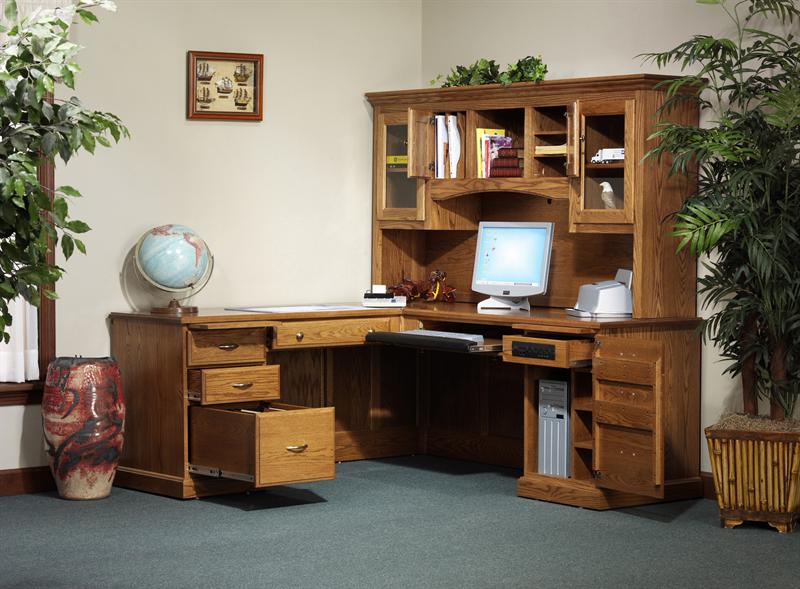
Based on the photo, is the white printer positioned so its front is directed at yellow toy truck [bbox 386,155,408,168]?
no

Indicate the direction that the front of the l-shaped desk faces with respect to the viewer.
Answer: facing the viewer

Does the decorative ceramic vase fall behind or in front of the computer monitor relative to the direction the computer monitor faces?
in front

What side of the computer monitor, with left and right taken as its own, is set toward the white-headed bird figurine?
left

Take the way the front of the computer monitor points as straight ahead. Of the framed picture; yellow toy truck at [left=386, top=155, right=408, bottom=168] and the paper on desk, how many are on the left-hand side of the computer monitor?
0

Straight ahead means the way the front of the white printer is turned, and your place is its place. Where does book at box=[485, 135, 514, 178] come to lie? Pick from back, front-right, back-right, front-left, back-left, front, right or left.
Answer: right

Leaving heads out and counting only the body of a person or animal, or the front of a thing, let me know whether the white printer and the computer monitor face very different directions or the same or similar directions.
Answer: same or similar directions

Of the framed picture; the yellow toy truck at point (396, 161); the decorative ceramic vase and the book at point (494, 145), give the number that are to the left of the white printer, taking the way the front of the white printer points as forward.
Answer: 0

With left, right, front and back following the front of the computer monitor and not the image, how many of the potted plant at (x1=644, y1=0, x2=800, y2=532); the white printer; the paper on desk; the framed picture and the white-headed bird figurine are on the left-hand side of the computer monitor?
3

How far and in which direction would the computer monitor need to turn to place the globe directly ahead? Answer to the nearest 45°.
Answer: approximately 45° to its right

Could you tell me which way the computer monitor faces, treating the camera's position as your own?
facing the viewer and to the left of the viewer

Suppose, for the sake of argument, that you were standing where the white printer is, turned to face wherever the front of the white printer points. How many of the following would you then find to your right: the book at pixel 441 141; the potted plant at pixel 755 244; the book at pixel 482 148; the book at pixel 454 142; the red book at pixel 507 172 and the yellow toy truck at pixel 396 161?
5

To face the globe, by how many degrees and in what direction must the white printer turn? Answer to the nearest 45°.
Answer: approximately 45° to its right
